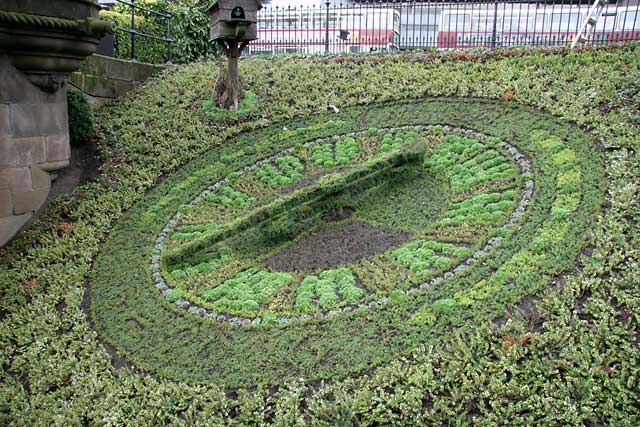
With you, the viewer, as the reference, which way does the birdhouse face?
facing the viewer

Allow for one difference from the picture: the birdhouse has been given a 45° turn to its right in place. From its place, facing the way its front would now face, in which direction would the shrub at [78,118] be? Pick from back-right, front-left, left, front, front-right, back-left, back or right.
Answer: front-right

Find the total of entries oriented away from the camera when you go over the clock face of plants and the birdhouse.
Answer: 0

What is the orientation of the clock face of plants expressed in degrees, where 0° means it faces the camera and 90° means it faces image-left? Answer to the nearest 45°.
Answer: approximately 45°

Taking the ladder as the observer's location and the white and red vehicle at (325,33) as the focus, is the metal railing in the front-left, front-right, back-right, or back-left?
front-left

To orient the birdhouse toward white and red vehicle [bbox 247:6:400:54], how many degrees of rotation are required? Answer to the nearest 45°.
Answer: approximately 180°

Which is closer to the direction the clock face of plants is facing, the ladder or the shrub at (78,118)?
the shrub

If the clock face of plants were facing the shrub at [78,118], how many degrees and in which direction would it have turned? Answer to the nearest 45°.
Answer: approximately 90° to its right

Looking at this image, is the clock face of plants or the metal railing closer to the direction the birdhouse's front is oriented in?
the clock face of plants

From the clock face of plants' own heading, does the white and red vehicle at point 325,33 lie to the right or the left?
on its right

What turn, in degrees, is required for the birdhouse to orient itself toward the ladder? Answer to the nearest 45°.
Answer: approximately 90° to its left
